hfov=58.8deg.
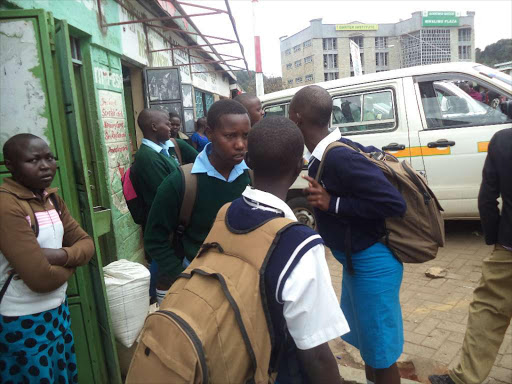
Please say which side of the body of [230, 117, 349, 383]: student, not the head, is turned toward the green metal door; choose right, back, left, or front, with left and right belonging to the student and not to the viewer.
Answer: left

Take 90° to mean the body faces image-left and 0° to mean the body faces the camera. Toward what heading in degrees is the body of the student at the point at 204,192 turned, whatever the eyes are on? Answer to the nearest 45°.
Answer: approximately 315°

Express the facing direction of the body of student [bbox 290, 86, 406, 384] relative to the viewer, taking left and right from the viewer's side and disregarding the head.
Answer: facing to the left of the viewer

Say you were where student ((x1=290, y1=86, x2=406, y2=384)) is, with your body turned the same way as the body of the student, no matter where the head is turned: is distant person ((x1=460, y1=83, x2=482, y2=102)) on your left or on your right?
on your right
